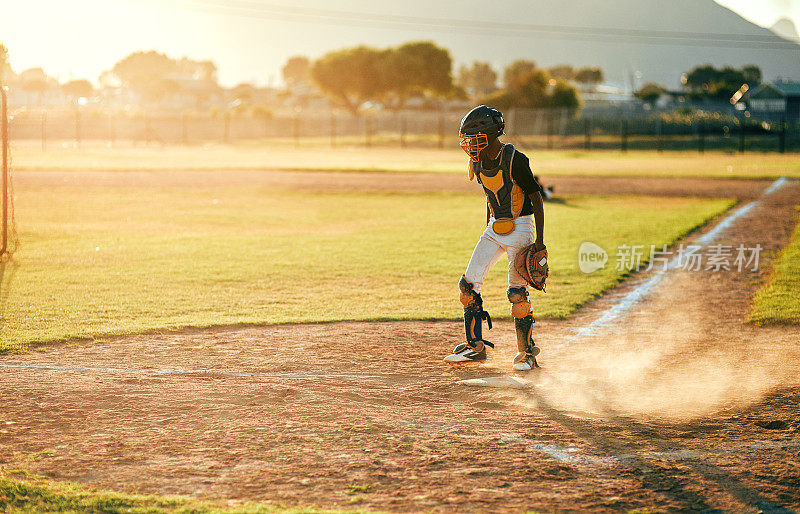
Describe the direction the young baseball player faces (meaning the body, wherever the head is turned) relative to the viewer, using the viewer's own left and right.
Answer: facing the viewer and to the left of the viewer
